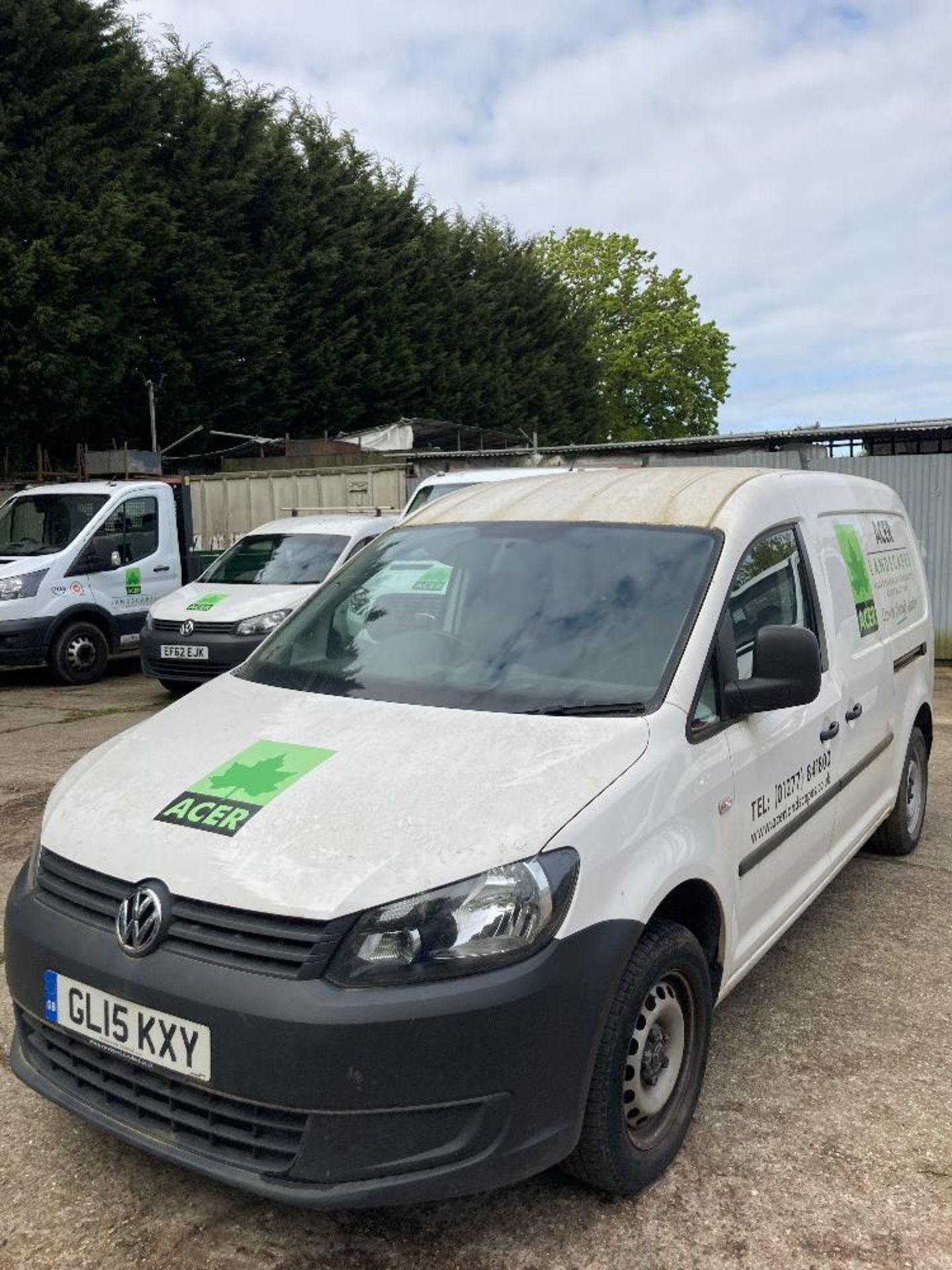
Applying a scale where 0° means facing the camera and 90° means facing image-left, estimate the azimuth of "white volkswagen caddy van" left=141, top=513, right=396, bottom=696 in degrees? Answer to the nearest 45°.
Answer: approximately 45°

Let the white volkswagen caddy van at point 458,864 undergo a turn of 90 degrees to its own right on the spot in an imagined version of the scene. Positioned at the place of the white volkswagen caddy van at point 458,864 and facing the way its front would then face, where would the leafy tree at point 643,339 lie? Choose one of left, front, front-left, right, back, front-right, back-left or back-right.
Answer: front-right

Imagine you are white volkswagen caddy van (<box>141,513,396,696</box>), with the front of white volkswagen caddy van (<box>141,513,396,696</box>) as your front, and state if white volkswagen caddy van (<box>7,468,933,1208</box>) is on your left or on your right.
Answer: on your left

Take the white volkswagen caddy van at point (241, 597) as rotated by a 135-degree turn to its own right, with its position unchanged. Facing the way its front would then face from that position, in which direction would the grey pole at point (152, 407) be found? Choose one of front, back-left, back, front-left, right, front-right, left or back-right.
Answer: front

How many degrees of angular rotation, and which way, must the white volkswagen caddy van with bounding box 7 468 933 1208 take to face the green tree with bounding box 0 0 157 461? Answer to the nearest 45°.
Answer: approximately 135° to its right

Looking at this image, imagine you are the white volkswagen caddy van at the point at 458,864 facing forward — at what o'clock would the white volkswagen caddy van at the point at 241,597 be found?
the white volkswagen caddy van at the point at 241,597 is roughly at 4 o'clock from the white volkswagen caddy van at the point at 458,864.

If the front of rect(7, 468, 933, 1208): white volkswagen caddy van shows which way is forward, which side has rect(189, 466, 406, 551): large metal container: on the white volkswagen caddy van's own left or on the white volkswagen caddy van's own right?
on the white volkswagen caddy van's own right

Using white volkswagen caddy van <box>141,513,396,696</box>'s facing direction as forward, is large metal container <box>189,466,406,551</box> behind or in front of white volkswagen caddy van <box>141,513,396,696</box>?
behind

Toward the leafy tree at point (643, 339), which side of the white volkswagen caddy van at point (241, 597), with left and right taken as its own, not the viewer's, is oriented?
back
